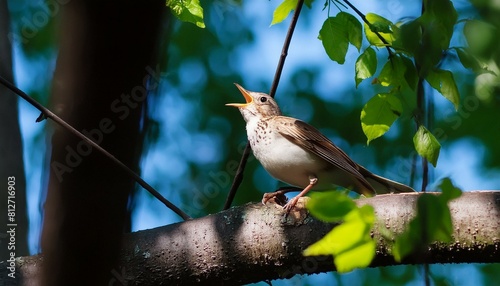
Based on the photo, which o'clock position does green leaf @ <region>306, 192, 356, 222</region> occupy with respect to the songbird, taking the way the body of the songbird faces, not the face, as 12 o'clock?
The green leaf is roughly at 9 o'clock from the songbird.

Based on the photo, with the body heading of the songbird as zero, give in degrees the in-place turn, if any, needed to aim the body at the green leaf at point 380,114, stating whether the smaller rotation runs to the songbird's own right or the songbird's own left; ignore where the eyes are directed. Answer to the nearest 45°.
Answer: approximately 135° to the songbird's own left

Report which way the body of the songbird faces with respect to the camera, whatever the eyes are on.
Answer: to the viewer's left

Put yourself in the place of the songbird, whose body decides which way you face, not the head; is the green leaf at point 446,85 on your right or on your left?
on your left

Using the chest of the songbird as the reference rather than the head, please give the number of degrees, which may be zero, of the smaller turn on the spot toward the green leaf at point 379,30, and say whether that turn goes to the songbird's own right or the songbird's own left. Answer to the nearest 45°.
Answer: approximately 135° to the songbird's own left

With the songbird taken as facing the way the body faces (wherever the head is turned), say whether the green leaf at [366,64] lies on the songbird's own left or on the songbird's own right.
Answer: on the songbird's own left

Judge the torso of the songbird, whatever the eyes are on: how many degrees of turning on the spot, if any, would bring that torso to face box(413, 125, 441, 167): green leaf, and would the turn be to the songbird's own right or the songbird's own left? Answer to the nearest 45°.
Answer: approximately 135° to the songbird's own left
